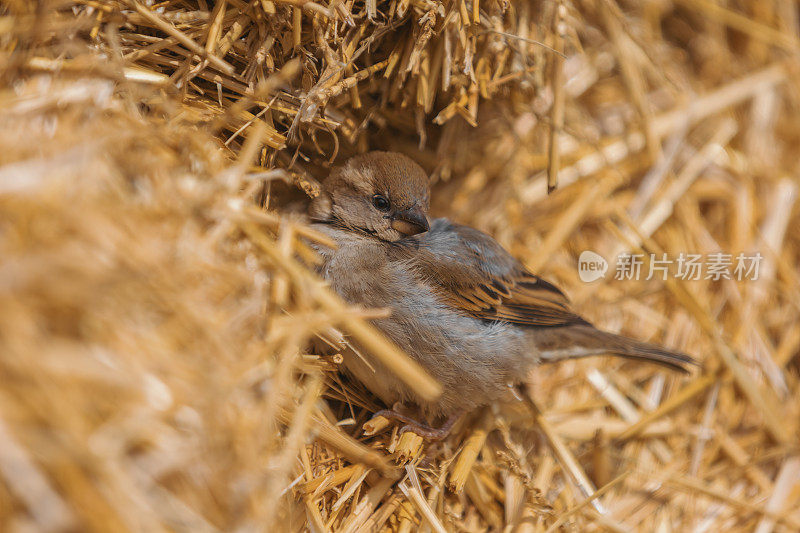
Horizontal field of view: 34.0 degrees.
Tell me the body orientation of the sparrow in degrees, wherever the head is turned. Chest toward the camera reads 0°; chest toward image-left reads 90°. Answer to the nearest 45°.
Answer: approximately 90°
